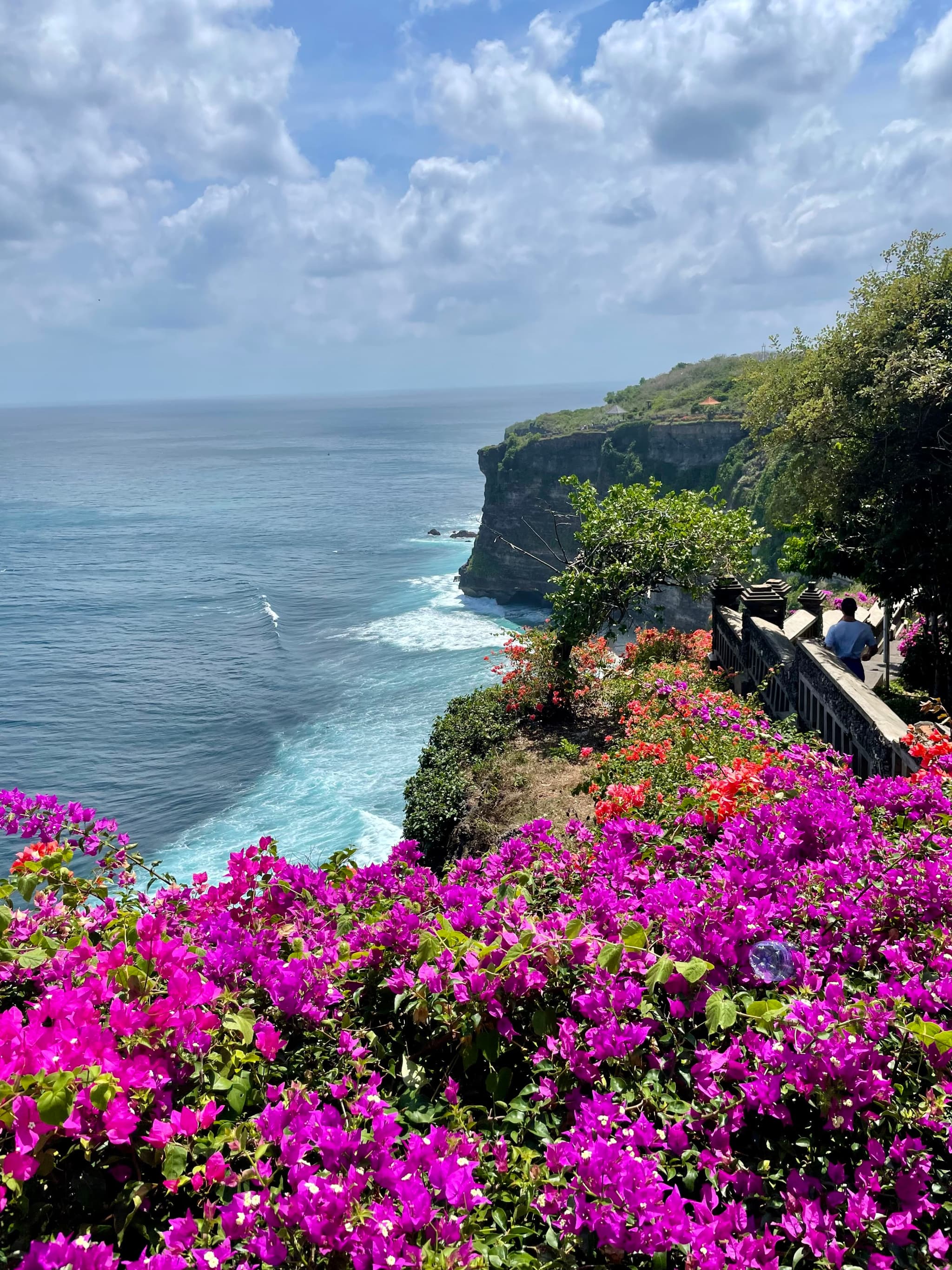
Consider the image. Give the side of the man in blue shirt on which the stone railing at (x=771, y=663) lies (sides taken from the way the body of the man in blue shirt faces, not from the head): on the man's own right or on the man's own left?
on the man's own left

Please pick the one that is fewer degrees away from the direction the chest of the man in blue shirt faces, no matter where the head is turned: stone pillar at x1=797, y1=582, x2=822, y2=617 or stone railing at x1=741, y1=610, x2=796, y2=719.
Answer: the stone pillar

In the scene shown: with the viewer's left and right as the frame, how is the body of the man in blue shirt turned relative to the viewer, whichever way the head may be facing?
facing away from the viewer

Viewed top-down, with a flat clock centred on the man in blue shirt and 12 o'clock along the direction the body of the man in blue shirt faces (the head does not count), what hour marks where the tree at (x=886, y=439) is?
The tree is roughly at 12 o'clock from the man in blue shirt.

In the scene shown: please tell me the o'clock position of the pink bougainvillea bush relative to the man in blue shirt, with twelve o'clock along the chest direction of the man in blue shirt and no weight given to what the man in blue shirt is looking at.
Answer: The pink bougainvillea bush is roughly at 6 o'clock from the man in blue shirt.

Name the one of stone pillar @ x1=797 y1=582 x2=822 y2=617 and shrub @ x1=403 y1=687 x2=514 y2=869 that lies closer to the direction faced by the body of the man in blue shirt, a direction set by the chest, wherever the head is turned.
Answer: the stone pillar
